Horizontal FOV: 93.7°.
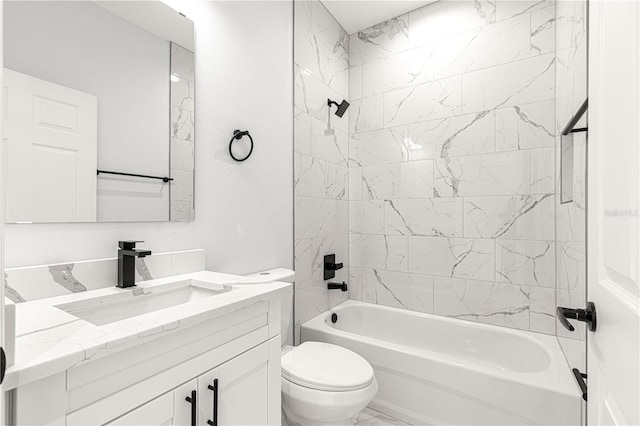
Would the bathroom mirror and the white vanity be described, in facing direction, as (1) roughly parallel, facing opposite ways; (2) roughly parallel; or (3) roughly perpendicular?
roughly parallel

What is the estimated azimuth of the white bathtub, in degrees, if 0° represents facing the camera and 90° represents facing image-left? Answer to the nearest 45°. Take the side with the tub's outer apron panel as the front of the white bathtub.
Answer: approximately 45°

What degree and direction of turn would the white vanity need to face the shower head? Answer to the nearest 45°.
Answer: approximately 90° to its left

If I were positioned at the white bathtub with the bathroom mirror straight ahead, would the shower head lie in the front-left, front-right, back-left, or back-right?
front-right

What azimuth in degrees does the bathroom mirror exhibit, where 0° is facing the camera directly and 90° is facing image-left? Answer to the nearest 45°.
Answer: approximately 315°

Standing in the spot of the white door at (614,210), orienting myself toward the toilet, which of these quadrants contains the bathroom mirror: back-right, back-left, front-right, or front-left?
front-left

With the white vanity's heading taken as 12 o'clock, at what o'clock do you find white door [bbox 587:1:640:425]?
The white door is roughly at 12 o'clock from the white vanity.

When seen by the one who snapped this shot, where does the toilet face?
facing the viewer and to the right of the viewer

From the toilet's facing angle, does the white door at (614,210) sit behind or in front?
in front

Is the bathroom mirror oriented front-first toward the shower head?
no

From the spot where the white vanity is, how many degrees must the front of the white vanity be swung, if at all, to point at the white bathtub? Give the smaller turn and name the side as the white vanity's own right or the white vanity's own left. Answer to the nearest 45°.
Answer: approximately 45° to the white vanity's own left

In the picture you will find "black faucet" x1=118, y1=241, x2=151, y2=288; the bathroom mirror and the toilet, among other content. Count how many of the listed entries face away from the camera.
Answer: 0
